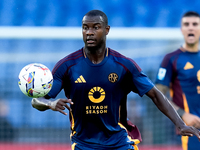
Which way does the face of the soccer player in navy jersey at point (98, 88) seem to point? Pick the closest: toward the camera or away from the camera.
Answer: toward the camera

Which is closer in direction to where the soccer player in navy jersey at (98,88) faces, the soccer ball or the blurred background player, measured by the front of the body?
the soccer ball

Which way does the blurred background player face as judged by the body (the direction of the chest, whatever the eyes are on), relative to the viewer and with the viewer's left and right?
facing the viewer and to the right of the viewer

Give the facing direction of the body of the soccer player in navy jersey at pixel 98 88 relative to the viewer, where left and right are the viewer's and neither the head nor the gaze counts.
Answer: facing the viewer

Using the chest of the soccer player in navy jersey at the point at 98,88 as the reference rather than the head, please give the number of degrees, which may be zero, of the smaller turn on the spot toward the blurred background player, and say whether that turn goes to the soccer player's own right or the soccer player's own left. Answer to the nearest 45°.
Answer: approximately 135° to the soccer player's own left

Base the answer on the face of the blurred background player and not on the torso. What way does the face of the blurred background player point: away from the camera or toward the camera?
toward the camera

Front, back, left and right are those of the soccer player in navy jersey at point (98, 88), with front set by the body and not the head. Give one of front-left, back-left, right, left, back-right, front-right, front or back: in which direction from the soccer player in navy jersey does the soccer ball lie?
front-right

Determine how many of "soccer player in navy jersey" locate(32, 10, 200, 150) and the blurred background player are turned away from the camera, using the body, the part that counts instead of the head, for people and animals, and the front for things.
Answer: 0

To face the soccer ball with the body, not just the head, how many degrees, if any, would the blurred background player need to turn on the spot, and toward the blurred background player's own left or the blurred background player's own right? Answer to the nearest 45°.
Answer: approximately 90° to the blurred background player's own right
